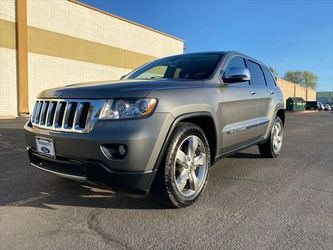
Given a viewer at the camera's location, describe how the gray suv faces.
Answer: facing the viewer and to the left of the viewer

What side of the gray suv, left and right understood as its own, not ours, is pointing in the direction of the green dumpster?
back
